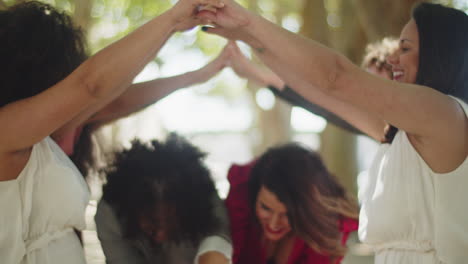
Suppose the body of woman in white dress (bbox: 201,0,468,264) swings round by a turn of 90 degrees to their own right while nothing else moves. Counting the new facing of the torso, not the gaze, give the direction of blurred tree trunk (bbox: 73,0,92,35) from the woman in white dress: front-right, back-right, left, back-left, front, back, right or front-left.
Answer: front-left

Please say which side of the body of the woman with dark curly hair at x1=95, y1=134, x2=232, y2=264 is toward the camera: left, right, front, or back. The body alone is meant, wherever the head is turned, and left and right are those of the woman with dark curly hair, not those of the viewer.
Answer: front

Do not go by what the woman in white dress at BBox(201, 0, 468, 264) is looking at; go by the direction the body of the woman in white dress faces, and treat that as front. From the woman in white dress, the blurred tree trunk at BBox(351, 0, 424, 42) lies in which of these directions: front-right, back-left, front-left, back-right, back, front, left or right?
right

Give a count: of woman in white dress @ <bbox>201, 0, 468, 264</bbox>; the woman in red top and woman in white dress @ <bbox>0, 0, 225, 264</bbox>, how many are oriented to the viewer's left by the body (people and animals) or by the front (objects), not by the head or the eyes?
1

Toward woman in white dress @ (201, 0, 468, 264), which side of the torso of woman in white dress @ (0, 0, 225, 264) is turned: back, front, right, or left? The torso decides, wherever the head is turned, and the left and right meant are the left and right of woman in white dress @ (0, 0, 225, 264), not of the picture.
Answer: front

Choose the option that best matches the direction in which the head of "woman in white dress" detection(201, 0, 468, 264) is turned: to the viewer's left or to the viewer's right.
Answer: to the viewer's left

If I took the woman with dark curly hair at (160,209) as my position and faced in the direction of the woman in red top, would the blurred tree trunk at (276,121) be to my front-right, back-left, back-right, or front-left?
front-left

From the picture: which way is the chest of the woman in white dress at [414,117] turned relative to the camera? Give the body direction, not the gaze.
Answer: to the viewer's left

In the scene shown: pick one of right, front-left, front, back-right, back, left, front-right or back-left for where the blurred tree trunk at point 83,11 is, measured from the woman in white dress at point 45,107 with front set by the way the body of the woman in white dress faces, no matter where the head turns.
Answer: left

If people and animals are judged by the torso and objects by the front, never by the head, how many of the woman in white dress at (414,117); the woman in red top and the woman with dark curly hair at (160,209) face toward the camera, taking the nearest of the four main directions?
2

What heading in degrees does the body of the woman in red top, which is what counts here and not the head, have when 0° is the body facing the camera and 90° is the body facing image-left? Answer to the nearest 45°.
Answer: approximately 0°

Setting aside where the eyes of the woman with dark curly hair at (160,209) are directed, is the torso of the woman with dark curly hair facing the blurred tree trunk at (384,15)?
no

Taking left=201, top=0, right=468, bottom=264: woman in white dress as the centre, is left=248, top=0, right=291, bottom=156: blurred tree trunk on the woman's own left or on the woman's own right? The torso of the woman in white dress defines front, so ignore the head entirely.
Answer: on the woman's own right

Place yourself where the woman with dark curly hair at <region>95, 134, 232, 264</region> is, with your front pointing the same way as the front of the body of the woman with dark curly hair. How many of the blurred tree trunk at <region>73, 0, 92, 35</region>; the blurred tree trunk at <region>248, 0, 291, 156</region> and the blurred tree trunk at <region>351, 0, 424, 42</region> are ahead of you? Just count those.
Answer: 0

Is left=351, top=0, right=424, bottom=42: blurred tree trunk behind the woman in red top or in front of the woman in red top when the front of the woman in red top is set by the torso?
behind

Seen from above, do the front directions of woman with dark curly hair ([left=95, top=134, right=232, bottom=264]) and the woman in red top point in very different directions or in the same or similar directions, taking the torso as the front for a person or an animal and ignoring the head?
same or similar directions

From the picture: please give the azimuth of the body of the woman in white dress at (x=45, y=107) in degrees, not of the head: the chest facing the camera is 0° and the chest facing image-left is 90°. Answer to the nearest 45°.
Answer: approximately 270°

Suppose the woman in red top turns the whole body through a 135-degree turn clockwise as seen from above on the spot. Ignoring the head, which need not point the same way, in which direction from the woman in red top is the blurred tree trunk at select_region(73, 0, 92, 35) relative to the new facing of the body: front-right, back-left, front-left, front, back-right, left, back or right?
front

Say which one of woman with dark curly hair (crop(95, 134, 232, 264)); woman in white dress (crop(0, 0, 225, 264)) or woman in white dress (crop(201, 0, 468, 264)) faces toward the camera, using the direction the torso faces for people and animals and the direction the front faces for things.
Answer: the woman with dark curly hair
